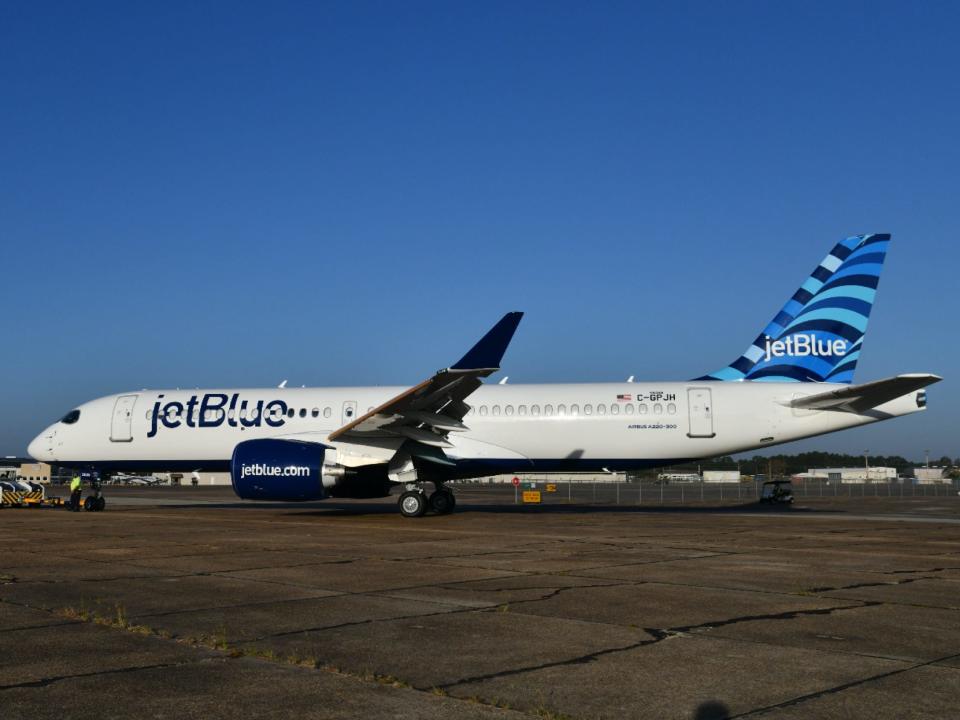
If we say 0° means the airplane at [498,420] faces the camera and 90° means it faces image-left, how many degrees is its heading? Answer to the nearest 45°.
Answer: approximately 90°

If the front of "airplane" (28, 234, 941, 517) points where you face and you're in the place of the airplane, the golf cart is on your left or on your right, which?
on your right
